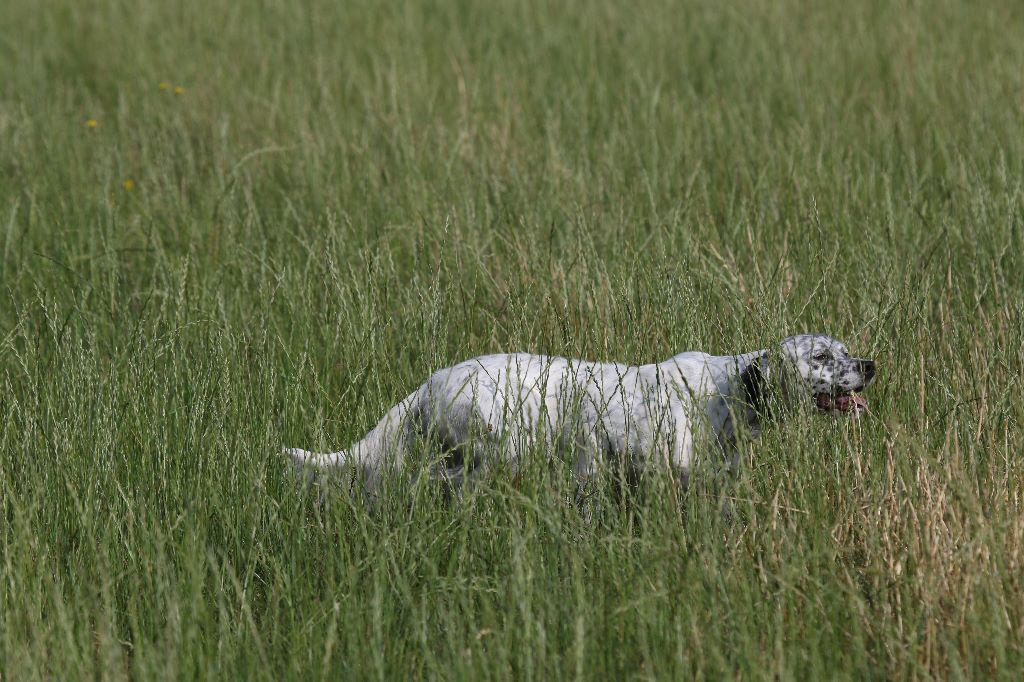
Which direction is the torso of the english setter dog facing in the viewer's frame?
to the viewer's right
